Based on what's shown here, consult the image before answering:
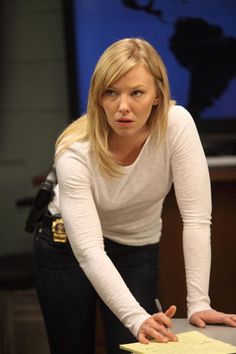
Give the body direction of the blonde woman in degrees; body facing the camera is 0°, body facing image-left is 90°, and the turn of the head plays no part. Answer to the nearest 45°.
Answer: approximately 315°
